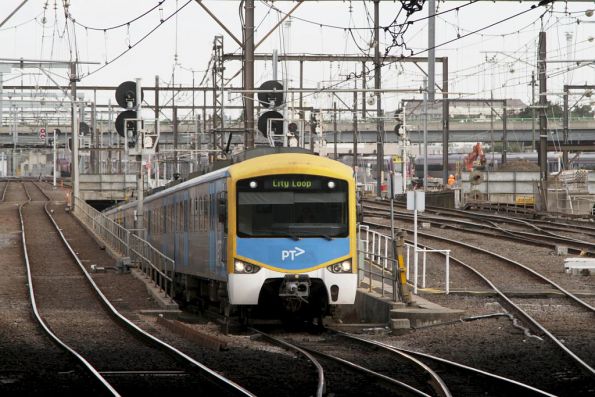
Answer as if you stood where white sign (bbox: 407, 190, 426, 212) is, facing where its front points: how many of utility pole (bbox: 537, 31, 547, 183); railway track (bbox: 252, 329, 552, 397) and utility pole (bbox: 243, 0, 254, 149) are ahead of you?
1

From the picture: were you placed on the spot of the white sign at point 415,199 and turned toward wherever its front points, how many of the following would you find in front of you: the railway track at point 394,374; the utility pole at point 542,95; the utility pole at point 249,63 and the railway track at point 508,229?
1

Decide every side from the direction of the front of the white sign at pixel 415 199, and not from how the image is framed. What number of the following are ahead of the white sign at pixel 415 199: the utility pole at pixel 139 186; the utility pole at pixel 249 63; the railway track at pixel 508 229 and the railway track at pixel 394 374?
1

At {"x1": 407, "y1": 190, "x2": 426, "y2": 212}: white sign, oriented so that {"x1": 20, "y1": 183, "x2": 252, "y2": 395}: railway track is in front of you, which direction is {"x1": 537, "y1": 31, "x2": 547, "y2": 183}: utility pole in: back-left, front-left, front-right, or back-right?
back-right

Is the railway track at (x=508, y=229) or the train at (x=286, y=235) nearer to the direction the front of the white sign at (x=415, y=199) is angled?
the train

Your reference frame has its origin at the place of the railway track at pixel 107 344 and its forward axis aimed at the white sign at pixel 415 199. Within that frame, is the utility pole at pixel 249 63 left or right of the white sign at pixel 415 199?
left

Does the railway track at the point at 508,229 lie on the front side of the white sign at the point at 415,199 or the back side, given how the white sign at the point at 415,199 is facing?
on the back side

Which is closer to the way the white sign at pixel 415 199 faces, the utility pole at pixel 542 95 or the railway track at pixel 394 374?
the railway track

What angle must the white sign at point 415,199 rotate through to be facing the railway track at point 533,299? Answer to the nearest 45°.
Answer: approximately 135° to its left
